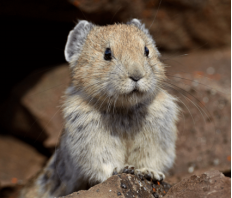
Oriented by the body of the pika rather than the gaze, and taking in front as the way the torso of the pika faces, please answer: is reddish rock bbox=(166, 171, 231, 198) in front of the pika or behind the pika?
in front

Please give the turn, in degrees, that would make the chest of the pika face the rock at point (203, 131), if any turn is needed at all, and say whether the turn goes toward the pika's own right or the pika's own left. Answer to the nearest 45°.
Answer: approximately 90° to the pika's own left

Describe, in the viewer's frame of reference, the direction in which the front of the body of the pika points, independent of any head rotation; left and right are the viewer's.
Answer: facing the viewer and to the right of the viewer

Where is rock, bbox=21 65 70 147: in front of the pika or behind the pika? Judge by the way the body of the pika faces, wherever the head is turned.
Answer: behind

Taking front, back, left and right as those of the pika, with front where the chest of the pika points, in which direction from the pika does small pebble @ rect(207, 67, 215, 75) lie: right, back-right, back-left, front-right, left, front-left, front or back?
left

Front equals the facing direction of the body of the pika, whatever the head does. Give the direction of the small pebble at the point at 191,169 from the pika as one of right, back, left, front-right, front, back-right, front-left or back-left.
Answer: left

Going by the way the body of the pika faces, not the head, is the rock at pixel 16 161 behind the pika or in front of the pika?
behind
